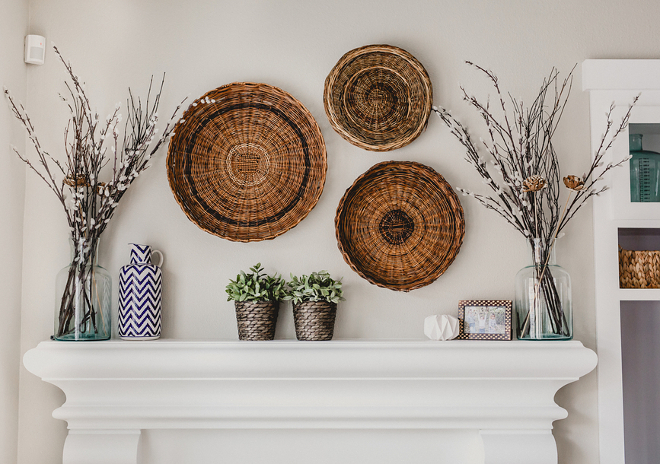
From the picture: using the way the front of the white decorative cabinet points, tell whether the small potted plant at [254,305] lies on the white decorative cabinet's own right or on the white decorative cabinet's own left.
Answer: on the white decorative cabinet's own right

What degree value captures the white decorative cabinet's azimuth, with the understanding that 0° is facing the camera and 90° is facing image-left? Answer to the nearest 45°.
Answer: approximately 0°

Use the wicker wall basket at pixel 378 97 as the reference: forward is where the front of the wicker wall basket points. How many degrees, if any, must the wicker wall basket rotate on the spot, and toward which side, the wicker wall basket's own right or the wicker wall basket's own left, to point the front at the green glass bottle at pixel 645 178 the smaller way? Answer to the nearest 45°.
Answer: approximately 90° to the wicker wall basket's own left

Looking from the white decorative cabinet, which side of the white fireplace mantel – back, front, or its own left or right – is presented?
left

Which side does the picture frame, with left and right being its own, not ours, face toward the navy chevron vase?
right

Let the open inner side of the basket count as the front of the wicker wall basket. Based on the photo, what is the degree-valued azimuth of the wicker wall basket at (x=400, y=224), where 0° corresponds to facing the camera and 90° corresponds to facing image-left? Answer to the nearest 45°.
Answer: approximately 0°

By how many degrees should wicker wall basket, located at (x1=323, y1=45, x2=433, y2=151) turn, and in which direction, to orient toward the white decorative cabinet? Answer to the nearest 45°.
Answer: approximately 90° to its left
